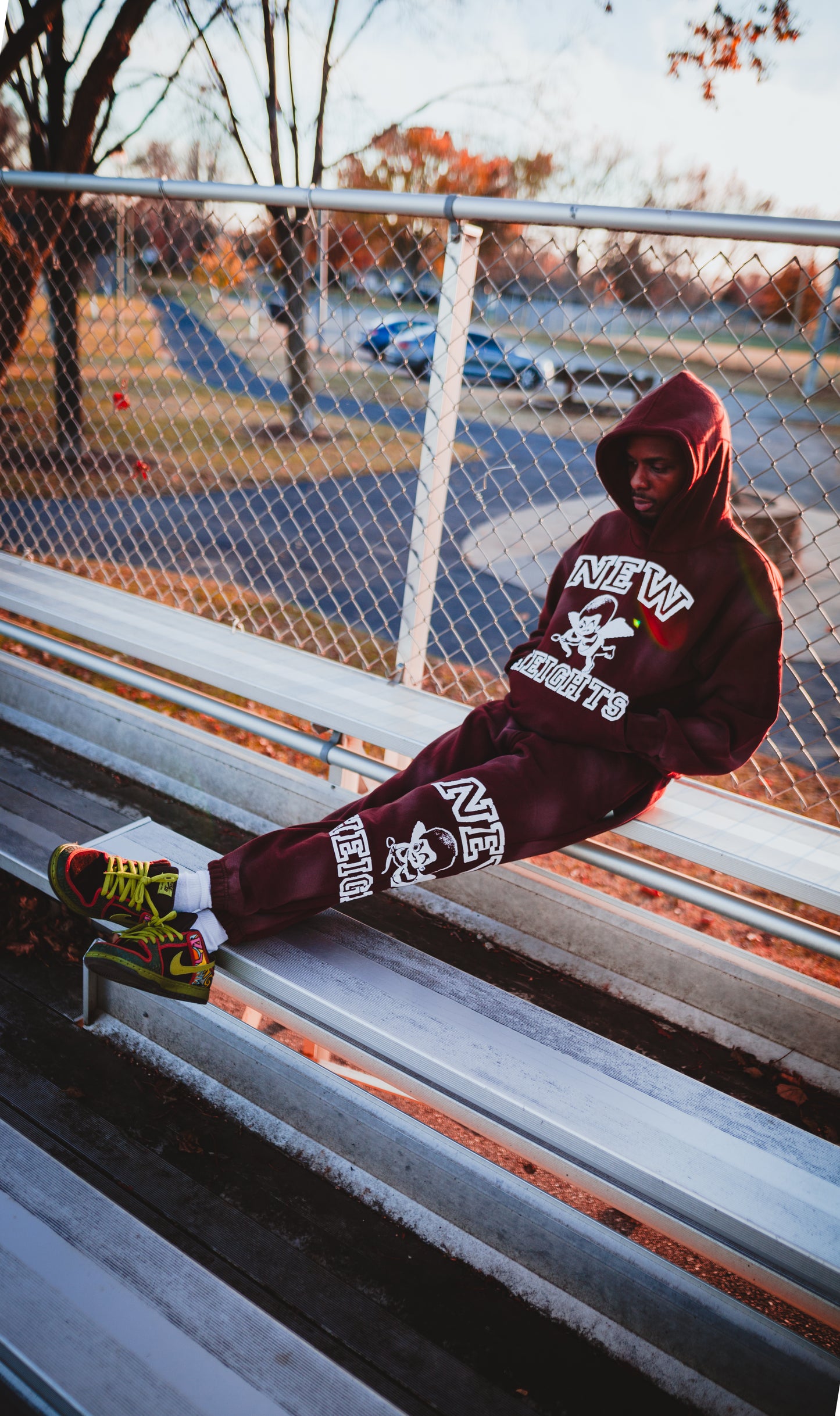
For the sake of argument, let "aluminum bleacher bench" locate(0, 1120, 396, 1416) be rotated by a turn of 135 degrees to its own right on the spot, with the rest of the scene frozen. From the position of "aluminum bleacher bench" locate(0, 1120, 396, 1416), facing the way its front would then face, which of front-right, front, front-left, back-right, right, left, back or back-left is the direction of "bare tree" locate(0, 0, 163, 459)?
front

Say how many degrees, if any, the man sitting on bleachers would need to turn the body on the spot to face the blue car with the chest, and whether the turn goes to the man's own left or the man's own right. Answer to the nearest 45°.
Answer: approximately 135° to the man's own right

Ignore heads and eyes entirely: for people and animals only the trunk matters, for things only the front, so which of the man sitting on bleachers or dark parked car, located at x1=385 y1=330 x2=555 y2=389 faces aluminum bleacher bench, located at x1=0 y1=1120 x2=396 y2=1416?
the man sitting on bleachers

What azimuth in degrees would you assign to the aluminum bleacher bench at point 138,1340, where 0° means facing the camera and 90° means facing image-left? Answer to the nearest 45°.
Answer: approximately 45°

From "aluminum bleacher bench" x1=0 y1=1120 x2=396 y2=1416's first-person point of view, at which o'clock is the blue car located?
The blue car is roughly at 5 o'clock from the aluminum bleacher bench.
